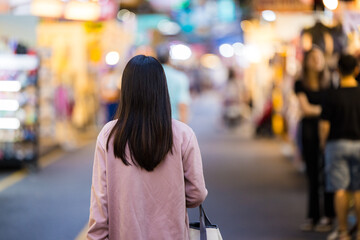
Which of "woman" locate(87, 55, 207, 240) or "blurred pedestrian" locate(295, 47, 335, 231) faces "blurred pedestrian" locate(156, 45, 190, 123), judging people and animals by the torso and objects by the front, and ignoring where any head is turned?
the woman

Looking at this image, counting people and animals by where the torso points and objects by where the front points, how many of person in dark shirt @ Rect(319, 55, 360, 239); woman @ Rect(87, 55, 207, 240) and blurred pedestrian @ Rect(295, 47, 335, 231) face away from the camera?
2

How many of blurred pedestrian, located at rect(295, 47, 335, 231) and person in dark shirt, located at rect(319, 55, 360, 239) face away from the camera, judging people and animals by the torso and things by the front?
1

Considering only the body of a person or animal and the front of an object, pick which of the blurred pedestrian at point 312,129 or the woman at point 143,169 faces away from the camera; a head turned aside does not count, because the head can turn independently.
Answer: the woman

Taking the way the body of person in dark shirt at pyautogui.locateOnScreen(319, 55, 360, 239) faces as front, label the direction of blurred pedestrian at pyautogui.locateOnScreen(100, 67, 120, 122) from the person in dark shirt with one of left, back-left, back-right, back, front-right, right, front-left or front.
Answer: front-left

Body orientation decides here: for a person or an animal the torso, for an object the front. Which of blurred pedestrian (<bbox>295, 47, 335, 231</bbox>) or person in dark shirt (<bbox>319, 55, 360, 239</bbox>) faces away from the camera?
the person in dark shirt

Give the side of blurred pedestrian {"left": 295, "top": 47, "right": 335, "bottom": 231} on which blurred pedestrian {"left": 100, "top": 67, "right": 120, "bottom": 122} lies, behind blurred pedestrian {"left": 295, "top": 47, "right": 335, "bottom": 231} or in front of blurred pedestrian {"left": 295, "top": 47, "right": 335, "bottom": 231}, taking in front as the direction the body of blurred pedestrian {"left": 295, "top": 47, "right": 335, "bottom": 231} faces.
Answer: behind

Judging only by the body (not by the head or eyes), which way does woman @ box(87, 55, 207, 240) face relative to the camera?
away from the camera

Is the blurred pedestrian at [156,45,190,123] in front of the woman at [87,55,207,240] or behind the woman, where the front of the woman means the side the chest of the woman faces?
in front

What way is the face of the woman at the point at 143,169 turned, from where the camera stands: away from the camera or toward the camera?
away from the camera

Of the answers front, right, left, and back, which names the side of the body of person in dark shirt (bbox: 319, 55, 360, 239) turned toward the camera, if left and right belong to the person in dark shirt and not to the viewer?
back

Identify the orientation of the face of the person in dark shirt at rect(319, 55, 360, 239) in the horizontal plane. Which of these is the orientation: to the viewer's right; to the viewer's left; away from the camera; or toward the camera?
away from the camera
